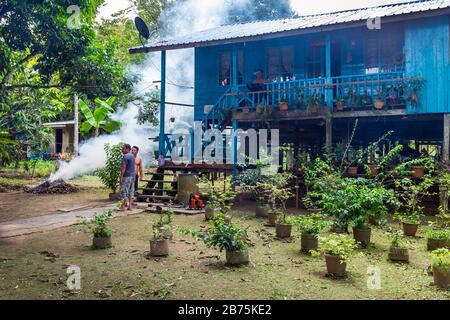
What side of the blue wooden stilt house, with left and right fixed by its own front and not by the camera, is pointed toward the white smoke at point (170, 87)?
right

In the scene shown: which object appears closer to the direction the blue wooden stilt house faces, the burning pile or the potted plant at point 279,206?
the potted plant

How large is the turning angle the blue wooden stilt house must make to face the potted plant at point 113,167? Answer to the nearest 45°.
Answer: approximately 45° to its right

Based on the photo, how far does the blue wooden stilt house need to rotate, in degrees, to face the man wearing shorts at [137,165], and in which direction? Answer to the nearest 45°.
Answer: approximately 45° to its right

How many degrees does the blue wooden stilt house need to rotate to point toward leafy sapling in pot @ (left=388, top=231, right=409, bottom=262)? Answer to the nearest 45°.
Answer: approximately 45° to its left

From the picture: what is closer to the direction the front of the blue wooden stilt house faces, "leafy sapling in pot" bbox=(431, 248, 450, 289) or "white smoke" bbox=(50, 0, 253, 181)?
the leafy sapling in pot

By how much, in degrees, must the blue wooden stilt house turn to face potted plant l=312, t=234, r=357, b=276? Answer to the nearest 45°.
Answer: approximately 45° to its left

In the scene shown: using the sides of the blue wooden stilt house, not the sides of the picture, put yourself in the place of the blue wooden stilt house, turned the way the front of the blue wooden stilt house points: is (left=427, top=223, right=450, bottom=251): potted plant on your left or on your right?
on your left

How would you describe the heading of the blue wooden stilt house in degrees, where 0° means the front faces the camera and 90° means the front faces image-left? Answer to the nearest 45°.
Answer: approximately 45°

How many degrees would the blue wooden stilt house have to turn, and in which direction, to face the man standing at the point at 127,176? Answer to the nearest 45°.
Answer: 0° — it already faces them

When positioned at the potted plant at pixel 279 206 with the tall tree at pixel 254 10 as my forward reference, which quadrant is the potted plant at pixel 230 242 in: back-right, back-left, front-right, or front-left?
back-left

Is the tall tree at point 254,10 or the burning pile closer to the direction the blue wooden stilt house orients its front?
the burning pile

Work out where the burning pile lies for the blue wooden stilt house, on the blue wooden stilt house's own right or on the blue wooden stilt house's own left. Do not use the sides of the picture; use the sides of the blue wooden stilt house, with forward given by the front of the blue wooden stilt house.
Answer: on the blue wooden stilt house's own right
